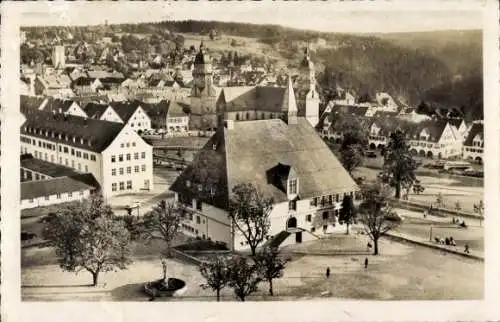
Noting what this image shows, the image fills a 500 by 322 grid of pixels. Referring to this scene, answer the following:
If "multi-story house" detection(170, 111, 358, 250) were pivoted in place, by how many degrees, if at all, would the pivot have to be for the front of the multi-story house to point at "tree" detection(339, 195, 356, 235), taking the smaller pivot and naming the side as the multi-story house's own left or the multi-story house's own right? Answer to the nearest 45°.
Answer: approximately 45° to the multi-story house's own left

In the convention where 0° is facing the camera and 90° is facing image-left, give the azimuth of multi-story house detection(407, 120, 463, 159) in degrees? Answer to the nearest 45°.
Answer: approximately 45°

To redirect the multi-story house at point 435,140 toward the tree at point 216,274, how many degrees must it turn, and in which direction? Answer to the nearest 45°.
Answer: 0° — it already faces it

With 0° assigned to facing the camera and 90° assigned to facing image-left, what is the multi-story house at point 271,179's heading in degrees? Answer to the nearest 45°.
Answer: approximately 315°

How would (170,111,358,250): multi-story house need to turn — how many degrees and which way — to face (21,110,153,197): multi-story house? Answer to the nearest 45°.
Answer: approximately 135° to its right
